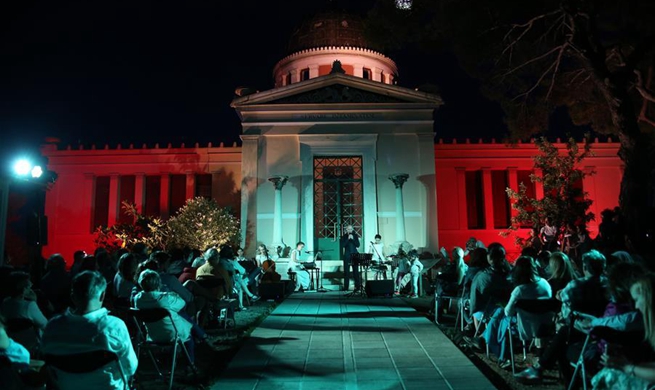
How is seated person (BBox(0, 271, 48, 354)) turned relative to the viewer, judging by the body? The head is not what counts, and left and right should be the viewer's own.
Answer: facing away from the viewer and to the right of the viewer

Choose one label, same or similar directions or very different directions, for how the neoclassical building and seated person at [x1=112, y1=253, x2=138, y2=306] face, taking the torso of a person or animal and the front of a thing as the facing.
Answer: very different directions

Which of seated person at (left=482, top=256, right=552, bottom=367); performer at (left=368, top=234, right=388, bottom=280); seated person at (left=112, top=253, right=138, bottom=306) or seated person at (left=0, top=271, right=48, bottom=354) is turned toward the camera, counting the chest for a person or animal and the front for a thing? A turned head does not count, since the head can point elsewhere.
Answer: the performer

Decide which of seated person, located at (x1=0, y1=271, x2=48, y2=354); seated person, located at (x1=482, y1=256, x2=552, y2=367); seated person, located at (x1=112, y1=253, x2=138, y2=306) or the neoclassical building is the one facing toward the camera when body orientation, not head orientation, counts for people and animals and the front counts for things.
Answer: the neoclassical building

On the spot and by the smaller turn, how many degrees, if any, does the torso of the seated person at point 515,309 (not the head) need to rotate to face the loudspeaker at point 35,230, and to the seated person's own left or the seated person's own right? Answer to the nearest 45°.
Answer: approximately 45° to the seated person's own left

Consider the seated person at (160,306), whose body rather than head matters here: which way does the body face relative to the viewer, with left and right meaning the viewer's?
facing away from the viewer and to the right of the viewer

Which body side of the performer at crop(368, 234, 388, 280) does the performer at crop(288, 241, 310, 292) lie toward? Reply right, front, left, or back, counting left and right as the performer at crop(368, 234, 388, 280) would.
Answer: right

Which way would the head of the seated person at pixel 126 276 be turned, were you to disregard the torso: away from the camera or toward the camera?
away from the camera

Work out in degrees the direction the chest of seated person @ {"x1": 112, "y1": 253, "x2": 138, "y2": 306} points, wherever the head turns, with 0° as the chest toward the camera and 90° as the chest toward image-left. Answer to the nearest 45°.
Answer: approximately 225°
